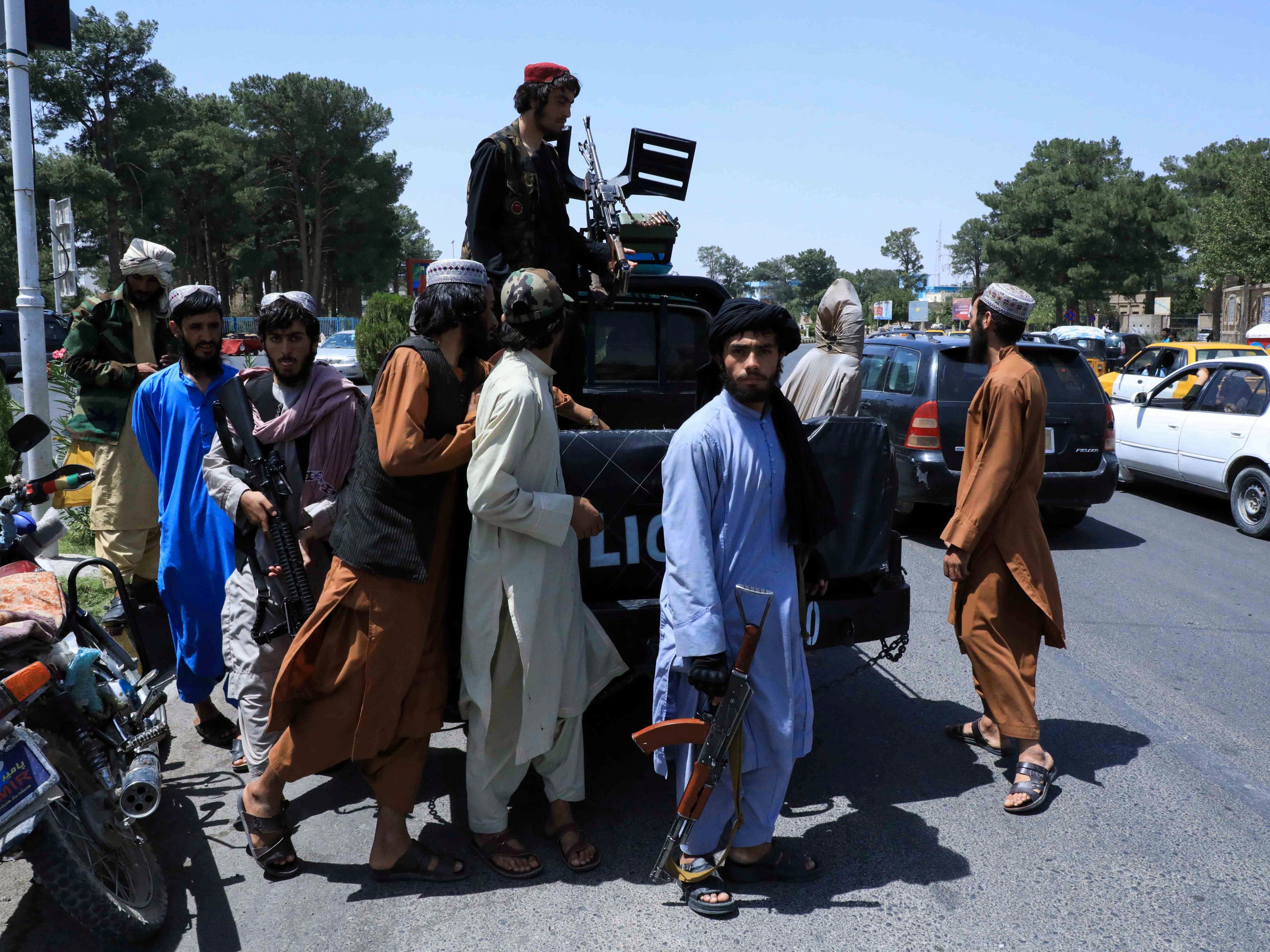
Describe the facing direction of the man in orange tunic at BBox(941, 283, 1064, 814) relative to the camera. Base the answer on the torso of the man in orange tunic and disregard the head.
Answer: to the viewer's left

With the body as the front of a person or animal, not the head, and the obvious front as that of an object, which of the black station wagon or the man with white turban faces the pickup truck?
the man with white turban

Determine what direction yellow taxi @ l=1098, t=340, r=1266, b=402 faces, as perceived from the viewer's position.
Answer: facing to the left of the viewer

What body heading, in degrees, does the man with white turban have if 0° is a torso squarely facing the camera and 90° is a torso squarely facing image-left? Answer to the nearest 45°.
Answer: approximately 315°

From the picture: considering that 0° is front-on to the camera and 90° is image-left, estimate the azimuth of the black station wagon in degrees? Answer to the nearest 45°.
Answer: approximately 135°

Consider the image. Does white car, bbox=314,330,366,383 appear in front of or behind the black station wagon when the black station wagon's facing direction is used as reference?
in front

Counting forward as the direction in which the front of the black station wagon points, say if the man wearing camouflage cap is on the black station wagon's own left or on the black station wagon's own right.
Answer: on the black station wagon's own left

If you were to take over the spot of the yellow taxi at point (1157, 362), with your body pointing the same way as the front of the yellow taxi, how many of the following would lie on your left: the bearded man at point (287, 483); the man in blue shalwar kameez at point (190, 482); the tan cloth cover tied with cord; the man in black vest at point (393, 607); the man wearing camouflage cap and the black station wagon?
6

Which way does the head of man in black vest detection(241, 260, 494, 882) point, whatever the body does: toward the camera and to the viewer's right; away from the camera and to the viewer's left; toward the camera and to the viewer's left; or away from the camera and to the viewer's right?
away from the camera and to the viewer's right

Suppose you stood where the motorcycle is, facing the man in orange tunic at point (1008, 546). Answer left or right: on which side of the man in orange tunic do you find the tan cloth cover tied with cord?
left

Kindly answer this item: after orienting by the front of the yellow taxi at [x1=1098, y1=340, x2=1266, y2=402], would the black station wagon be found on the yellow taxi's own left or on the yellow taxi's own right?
on the yellow taxi's own left

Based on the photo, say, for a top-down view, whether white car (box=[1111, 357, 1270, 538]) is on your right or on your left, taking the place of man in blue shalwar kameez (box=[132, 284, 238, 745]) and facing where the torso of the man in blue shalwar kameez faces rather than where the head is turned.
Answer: on your left

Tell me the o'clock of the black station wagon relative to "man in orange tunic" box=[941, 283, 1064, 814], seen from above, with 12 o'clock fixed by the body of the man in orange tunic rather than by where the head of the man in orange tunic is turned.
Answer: The black station wagon is roughly at 3 o'clock from the man in orange tunic.
